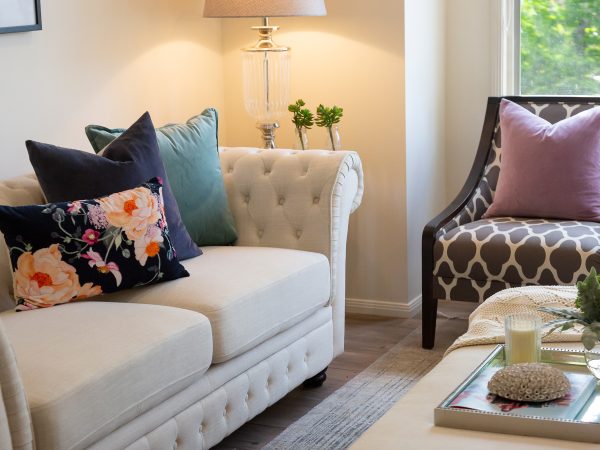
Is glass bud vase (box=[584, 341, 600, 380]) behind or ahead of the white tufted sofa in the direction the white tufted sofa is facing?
ahead

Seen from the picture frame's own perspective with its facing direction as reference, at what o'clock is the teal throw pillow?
The teal throw pillow is roughly at 11 o'clock from the picture frame.

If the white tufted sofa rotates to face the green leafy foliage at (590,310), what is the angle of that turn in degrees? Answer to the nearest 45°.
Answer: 0° — it already faces it

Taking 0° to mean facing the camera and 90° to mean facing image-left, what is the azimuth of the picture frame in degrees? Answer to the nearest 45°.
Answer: approximately 315°

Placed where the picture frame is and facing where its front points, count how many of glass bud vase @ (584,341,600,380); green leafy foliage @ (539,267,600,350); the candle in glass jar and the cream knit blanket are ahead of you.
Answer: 4

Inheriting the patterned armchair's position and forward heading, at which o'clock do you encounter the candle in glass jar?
The candle in glass jar is roughly at 12 o'clock from the patterned armchair.

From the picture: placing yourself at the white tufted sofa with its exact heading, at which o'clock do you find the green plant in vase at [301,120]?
The green plant in vase is roughly at 8 o'clock from the white tufted sofa.

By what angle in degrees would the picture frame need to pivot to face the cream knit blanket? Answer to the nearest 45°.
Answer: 0° — it already faces it

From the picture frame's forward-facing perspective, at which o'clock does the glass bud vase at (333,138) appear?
The glass bud vase is roughly at 10 o'clock from the picture frame.

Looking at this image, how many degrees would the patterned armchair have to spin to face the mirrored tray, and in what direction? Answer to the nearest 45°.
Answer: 0° — it already faces it

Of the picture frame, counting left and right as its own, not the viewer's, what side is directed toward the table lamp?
left

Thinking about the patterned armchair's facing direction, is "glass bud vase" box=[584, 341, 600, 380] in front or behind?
in front

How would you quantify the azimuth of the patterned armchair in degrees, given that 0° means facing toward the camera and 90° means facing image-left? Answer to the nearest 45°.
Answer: approximately 0°

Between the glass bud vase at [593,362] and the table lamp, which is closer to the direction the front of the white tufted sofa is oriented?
the glass bud vase
